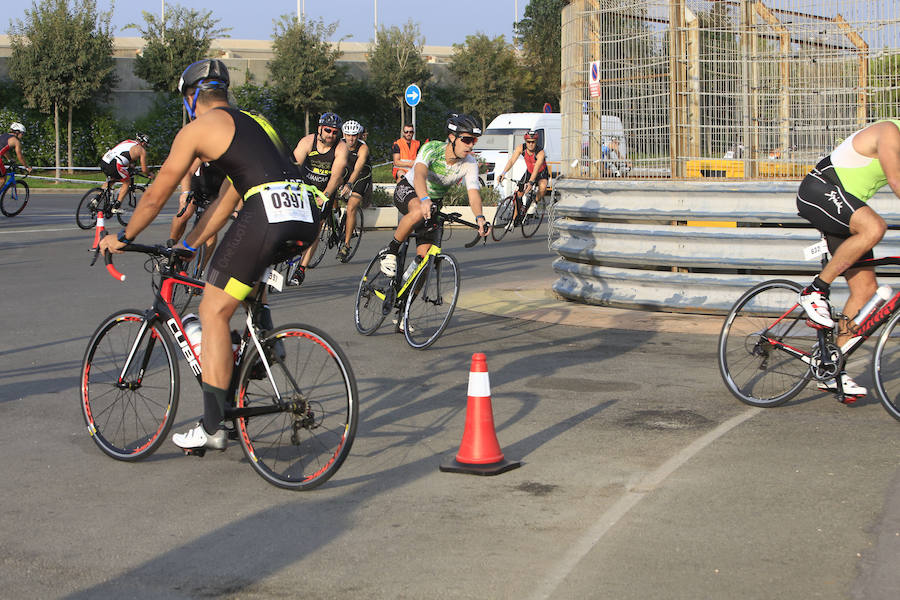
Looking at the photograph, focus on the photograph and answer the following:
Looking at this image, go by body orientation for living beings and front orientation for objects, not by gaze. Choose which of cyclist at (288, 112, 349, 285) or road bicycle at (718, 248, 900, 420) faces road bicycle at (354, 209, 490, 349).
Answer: the cyclist

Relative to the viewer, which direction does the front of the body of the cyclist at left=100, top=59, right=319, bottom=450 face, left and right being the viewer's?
facing away from the viewer and to the left of the viewer

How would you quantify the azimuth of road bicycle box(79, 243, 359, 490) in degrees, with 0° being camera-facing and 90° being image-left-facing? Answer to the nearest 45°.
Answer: approximately 135°

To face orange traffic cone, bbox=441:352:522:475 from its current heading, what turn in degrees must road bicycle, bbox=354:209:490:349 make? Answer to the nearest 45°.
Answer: approximately 45° to its right

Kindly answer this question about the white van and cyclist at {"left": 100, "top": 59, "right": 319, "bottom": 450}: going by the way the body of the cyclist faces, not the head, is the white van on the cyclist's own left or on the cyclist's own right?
on the cyclist's own right

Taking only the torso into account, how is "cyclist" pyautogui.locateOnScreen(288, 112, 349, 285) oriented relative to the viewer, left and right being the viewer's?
facing the viewer

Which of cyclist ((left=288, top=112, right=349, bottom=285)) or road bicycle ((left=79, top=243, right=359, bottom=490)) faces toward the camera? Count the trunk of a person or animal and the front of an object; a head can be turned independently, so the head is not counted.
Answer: the cyclist

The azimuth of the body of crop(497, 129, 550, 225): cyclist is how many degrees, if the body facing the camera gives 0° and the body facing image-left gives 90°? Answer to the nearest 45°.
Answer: approximately 45°

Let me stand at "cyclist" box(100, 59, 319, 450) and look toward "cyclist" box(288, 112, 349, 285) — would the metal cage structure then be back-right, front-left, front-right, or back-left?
front-right

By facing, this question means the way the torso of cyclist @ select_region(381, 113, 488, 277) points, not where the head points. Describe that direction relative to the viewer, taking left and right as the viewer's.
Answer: facing the viewer and to the right of the viewer

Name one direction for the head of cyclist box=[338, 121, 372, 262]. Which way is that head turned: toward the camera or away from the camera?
toward the camera

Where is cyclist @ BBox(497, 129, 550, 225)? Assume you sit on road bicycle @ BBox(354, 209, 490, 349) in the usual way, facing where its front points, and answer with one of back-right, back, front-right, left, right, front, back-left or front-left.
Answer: back-left

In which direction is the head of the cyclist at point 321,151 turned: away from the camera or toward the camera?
toward the camera

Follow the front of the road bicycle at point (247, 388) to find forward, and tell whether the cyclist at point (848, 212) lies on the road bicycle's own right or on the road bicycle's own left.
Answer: on the road bicycle's own right

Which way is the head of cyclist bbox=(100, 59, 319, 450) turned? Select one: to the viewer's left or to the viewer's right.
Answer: to the viewer's left

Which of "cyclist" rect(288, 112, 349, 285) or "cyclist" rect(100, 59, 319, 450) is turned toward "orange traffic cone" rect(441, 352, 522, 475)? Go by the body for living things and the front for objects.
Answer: "cyclist" rect(288, 112, 349, 285)
